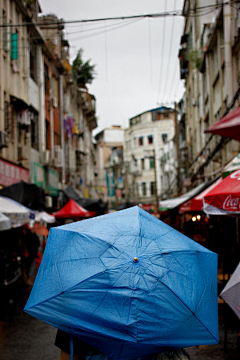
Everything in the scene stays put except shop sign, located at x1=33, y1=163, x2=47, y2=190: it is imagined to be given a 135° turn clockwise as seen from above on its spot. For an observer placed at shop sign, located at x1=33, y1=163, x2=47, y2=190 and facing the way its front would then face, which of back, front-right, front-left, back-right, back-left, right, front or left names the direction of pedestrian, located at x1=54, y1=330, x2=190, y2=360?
left

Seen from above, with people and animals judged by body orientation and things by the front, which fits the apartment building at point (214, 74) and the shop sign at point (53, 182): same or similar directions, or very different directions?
very different directions

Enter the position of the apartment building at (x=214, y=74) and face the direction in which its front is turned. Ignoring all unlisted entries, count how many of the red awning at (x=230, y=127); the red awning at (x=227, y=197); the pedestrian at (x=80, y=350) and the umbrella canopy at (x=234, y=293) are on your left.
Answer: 4

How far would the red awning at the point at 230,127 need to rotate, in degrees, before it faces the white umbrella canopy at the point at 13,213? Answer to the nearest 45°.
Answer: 0° — it already faces it

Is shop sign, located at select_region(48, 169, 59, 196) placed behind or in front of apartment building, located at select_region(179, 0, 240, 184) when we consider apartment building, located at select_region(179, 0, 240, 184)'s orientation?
in front

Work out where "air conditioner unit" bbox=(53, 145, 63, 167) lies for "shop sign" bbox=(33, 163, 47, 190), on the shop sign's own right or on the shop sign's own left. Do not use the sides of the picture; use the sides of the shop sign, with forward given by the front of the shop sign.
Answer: on the shop sign's own left

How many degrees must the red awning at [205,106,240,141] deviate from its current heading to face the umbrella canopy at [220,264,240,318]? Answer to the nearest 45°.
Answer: approximately 90° to its left

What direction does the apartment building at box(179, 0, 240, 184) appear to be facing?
to the viewer's left

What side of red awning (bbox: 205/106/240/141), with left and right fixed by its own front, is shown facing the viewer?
left

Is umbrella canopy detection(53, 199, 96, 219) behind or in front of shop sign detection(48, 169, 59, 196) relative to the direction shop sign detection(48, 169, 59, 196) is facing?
in front

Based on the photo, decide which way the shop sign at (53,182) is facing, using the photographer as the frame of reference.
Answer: facing the viewer and to the right of the viewer
